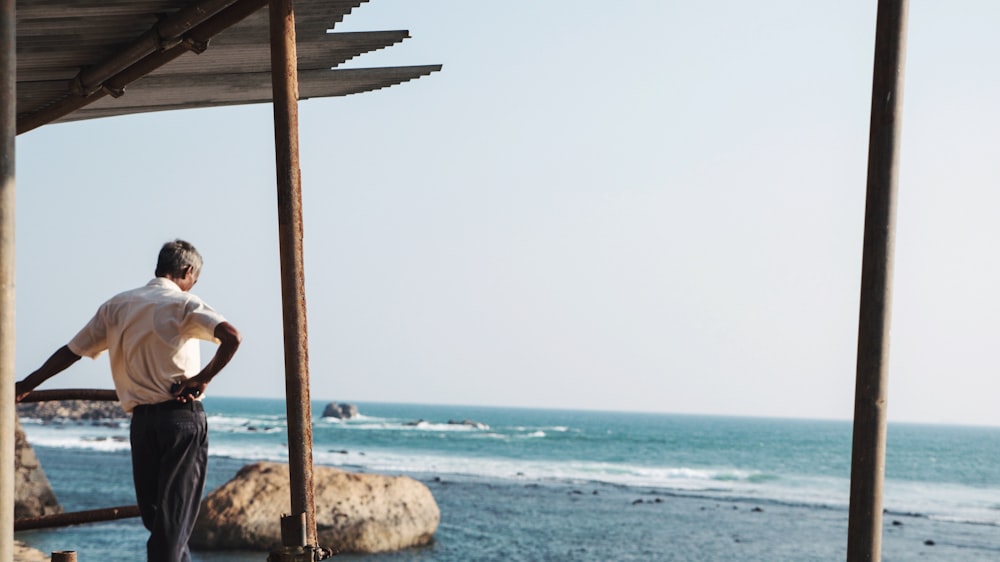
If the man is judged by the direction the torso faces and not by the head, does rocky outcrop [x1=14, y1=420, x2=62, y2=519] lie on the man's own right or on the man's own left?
on the man's own left

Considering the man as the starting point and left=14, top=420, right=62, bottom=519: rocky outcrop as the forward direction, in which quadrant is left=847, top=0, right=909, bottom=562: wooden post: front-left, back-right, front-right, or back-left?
back-right

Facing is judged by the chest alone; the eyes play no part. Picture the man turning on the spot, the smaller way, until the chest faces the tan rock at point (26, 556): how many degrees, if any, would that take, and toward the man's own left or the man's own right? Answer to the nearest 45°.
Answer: approximately 45° to the man's own left

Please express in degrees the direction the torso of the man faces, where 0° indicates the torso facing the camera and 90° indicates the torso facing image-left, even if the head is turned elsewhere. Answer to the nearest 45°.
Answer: approximately 225°

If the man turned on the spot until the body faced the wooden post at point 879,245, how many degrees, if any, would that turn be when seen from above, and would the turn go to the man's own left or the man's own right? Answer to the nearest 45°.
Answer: approximately 90° to the man's own right

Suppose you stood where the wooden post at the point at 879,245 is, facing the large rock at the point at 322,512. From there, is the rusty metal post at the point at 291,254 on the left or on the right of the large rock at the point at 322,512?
left
